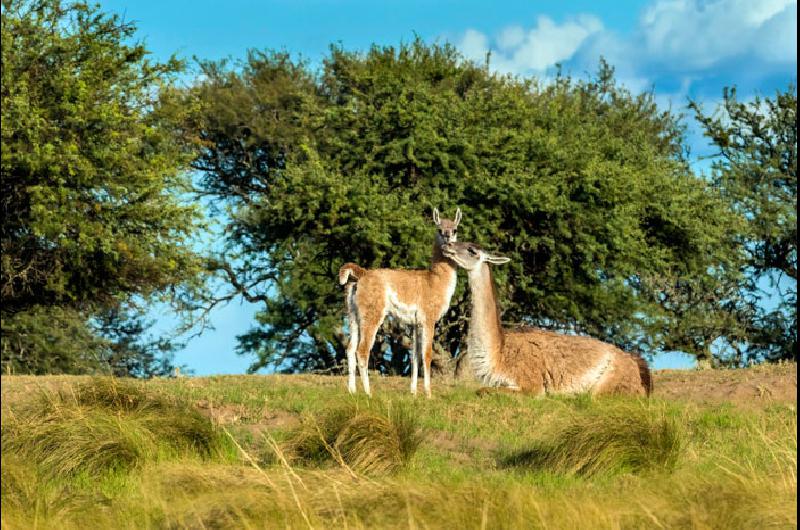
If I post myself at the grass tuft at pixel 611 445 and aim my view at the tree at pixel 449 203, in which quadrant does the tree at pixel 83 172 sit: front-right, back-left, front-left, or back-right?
front-left

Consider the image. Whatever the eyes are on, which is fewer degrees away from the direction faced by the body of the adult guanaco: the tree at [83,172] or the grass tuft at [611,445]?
the tree

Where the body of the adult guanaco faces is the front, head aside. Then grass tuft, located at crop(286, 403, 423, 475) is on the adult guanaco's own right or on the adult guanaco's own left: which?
on the adult guanaco's own left

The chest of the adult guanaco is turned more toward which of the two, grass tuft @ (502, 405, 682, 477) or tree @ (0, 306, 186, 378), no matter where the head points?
the tree

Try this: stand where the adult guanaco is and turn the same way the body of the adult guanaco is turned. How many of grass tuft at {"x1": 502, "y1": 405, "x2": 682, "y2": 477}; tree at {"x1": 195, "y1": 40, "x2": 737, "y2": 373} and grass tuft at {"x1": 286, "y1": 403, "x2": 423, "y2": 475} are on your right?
1

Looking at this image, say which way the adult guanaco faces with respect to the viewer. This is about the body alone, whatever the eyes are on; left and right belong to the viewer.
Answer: facing to the left of the viewer

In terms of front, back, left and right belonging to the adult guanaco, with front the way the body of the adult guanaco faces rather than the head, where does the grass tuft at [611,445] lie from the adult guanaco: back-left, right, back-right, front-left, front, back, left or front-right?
left

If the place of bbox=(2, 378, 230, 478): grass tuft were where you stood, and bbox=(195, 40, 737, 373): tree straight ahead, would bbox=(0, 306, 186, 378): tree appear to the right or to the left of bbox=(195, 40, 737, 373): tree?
left

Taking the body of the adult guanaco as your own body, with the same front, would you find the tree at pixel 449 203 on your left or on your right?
on your right

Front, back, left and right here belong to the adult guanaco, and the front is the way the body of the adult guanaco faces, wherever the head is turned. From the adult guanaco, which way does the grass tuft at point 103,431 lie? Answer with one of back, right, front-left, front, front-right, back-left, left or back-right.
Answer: front-left

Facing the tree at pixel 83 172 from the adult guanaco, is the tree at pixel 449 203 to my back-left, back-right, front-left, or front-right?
front-right

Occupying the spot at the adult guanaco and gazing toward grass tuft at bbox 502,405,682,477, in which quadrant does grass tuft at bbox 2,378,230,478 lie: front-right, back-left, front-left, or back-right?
front-right

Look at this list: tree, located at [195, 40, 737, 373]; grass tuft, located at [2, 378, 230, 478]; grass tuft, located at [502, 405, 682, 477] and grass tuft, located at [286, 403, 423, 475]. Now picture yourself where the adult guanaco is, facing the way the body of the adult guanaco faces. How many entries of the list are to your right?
1

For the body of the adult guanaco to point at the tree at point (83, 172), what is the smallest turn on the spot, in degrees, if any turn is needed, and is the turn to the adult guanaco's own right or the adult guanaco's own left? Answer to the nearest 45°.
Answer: approximately 45° to the adult guanaco's own right

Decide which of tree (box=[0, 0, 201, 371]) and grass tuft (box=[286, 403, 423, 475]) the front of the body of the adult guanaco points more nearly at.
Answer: the tree
